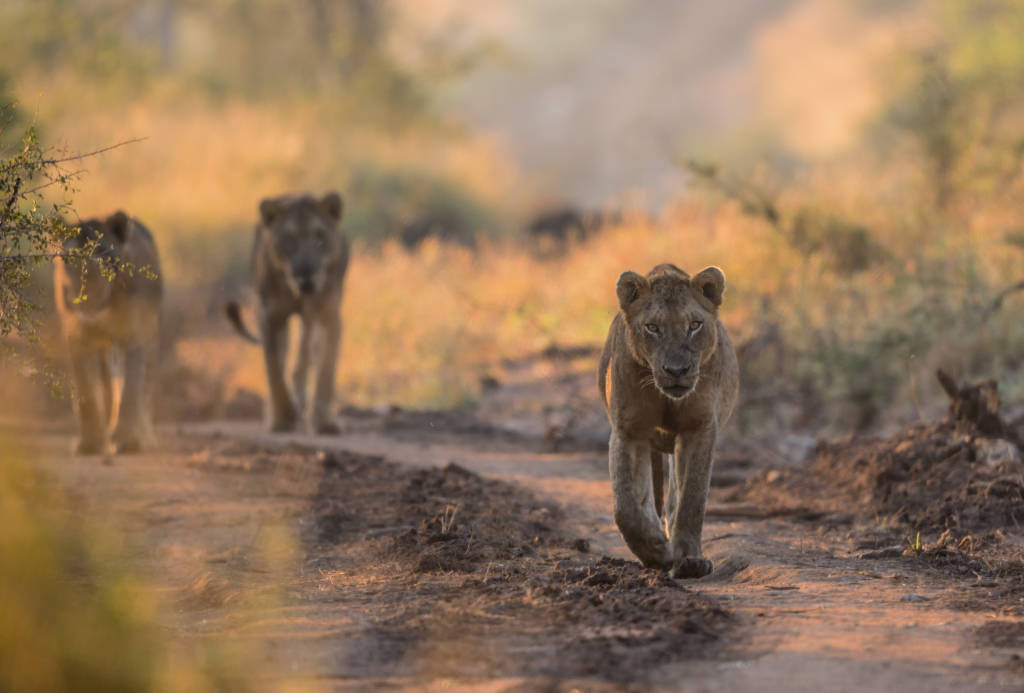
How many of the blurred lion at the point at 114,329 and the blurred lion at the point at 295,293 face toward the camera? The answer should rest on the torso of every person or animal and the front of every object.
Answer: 2

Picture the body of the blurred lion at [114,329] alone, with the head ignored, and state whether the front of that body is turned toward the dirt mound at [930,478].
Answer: no

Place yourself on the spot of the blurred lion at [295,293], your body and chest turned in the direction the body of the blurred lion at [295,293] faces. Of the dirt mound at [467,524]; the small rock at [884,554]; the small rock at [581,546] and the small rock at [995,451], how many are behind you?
0

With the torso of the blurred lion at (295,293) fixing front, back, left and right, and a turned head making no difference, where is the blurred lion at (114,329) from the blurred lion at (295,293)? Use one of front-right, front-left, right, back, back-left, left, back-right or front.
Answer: front-right

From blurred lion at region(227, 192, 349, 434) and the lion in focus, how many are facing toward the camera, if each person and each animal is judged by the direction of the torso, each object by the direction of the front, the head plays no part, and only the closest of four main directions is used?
2

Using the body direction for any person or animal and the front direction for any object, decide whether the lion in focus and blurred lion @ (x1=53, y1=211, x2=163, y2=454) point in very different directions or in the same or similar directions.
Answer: same or similar directions

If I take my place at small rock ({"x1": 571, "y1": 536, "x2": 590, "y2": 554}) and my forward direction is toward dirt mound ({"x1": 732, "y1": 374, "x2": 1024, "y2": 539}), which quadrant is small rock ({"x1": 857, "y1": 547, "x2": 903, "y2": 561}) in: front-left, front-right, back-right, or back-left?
front-right

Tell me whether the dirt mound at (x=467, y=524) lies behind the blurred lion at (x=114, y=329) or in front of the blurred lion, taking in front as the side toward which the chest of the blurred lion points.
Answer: in front

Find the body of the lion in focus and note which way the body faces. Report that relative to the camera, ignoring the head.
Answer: toward the camera

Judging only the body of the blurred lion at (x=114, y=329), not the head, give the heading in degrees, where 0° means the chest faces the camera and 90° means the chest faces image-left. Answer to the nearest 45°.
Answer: approximately 0°

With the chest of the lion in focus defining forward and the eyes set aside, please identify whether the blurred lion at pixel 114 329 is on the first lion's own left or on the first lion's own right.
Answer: on the first lion's own right

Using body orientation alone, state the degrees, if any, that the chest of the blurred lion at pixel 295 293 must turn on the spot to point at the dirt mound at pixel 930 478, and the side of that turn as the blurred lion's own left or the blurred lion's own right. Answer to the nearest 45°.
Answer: approximately 45° to the blurred lion's own left

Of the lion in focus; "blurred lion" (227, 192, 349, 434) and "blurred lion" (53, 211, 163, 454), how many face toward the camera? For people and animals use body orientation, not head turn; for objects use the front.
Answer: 3

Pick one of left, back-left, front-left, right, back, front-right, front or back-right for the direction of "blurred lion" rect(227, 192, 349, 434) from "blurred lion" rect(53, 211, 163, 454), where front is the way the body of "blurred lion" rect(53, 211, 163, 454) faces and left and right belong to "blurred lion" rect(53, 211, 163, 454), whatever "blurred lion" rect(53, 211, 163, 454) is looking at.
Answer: back-left

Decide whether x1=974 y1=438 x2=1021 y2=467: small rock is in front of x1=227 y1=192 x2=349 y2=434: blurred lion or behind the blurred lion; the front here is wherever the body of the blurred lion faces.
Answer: in front

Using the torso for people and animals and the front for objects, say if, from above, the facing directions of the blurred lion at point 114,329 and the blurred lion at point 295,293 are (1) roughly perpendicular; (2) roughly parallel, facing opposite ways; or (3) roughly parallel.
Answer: roughly parallel

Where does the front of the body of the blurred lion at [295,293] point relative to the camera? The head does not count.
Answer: toward the camera
